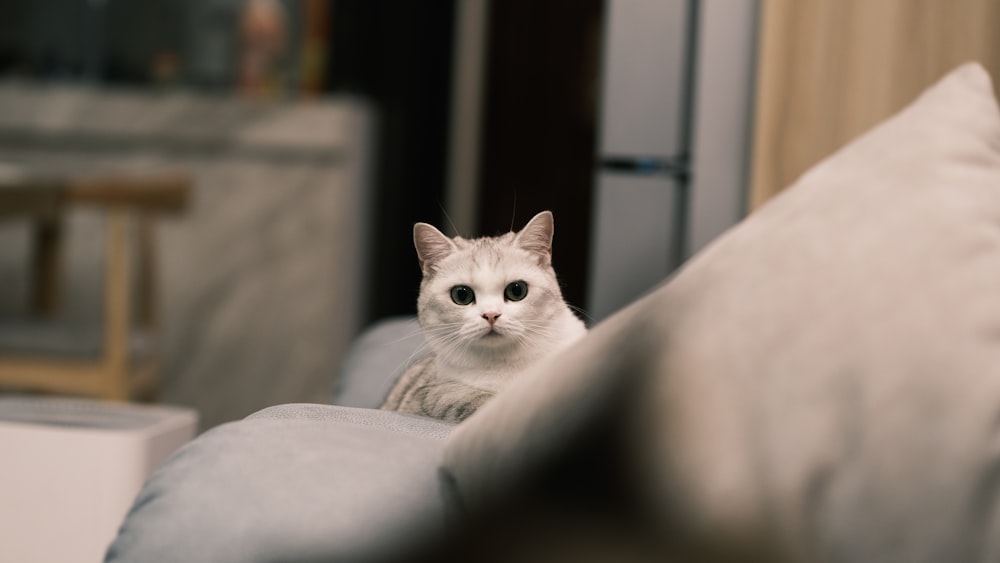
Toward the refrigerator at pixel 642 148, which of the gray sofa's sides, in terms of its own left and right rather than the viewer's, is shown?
right

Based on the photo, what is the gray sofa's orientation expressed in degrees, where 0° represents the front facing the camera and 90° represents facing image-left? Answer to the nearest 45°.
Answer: approximately 90°

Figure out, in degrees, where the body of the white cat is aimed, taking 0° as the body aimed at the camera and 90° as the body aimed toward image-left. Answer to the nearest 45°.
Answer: approximately 0°
